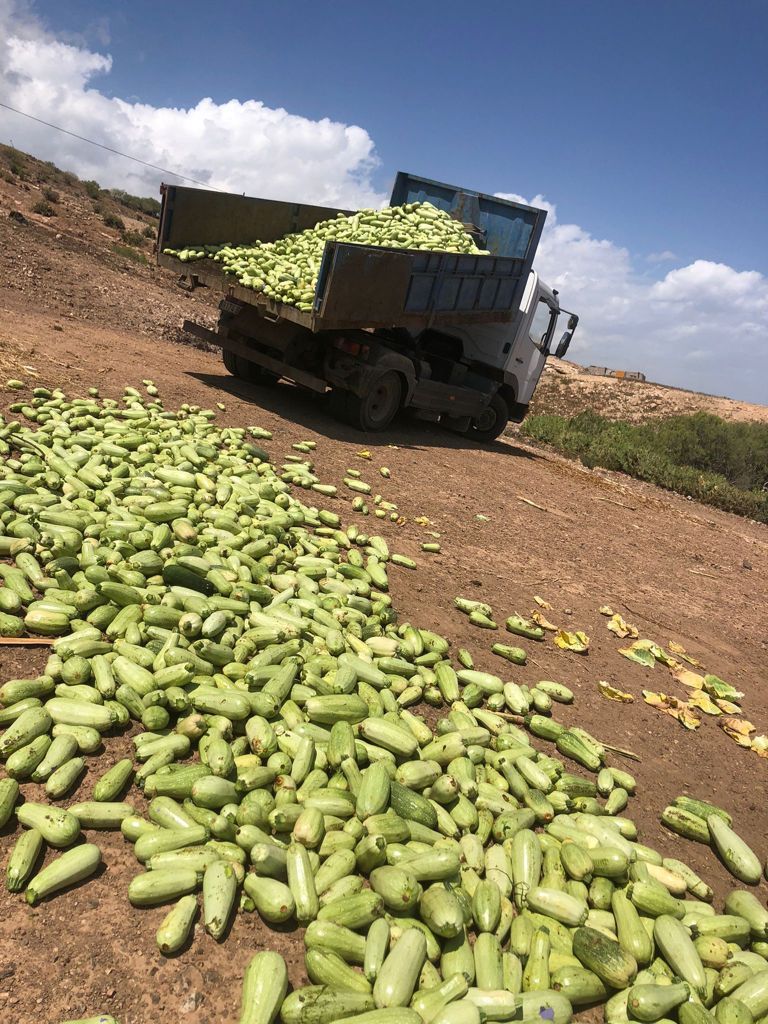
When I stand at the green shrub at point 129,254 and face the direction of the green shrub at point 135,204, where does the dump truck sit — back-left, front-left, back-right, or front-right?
back-right

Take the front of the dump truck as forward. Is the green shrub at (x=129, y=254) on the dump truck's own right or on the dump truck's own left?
on the dump truck's own left

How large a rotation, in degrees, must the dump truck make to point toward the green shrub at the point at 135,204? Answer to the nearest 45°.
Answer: approximately 90° to its left

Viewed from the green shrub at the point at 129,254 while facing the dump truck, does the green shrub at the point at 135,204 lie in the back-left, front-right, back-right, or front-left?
back-left

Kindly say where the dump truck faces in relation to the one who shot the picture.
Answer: facing away from the viewer and to the right of the viewer
